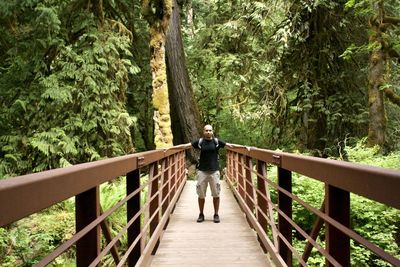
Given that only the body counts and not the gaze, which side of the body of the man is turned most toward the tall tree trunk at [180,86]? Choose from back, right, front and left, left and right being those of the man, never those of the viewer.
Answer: back

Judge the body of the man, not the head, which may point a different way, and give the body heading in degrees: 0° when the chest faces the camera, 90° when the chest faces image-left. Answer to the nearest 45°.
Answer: approximately 0°

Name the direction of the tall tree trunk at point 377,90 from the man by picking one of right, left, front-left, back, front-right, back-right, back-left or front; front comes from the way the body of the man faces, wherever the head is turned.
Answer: back-left

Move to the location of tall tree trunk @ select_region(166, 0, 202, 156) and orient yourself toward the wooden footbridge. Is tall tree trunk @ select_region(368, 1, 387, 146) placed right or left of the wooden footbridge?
left
